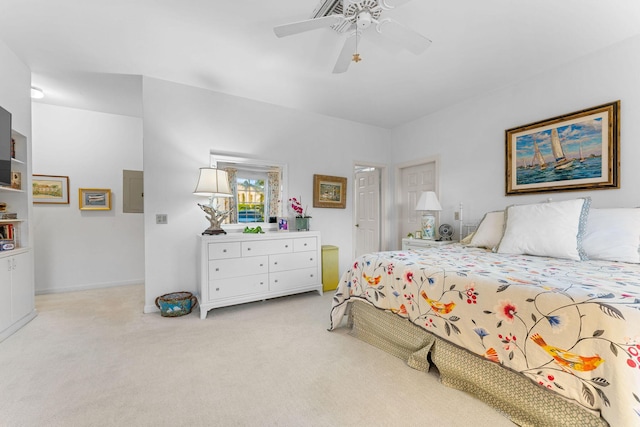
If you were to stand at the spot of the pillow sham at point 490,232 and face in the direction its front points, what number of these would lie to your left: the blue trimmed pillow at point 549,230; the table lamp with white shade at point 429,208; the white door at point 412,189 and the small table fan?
1

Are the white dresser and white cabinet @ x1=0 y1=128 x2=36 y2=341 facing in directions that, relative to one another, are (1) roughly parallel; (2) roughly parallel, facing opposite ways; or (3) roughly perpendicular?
roughly perpendicular

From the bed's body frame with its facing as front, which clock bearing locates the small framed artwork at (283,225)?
The small framed artwork is roughly at 2 o'clock from the bed.

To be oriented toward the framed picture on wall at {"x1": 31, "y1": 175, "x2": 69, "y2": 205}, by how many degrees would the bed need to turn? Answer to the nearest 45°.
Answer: approximately 45° to its right

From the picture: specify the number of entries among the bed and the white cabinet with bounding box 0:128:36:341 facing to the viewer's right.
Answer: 1

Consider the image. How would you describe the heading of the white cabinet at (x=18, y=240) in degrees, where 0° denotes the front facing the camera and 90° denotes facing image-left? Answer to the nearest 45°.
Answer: approximately 270°

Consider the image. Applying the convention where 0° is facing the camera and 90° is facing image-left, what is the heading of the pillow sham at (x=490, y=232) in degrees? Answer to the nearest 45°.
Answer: approximately 45°

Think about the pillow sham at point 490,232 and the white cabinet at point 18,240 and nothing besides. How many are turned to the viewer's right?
1

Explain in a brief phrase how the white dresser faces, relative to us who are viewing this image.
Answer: facing the viewer and to the right of the viewer

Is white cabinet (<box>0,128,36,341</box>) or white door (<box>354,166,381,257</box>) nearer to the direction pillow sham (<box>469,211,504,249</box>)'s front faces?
the white cabinet
